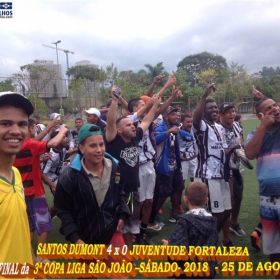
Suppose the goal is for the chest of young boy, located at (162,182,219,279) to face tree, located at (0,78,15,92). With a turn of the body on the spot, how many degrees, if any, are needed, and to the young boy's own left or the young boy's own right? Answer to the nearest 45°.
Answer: approximately 45° to the young boy's own left

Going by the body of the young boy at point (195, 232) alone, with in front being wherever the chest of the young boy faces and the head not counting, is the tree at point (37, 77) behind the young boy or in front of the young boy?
in front

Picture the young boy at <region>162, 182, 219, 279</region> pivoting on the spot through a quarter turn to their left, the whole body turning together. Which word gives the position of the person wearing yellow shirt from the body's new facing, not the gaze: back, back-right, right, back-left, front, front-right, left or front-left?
front-left

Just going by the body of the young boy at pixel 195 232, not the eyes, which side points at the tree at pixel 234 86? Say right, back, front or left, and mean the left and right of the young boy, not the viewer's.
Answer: front

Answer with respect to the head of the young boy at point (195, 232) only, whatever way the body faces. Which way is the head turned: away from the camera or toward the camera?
away from the camera

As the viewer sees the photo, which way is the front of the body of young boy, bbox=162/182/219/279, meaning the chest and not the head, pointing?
away from the camera
